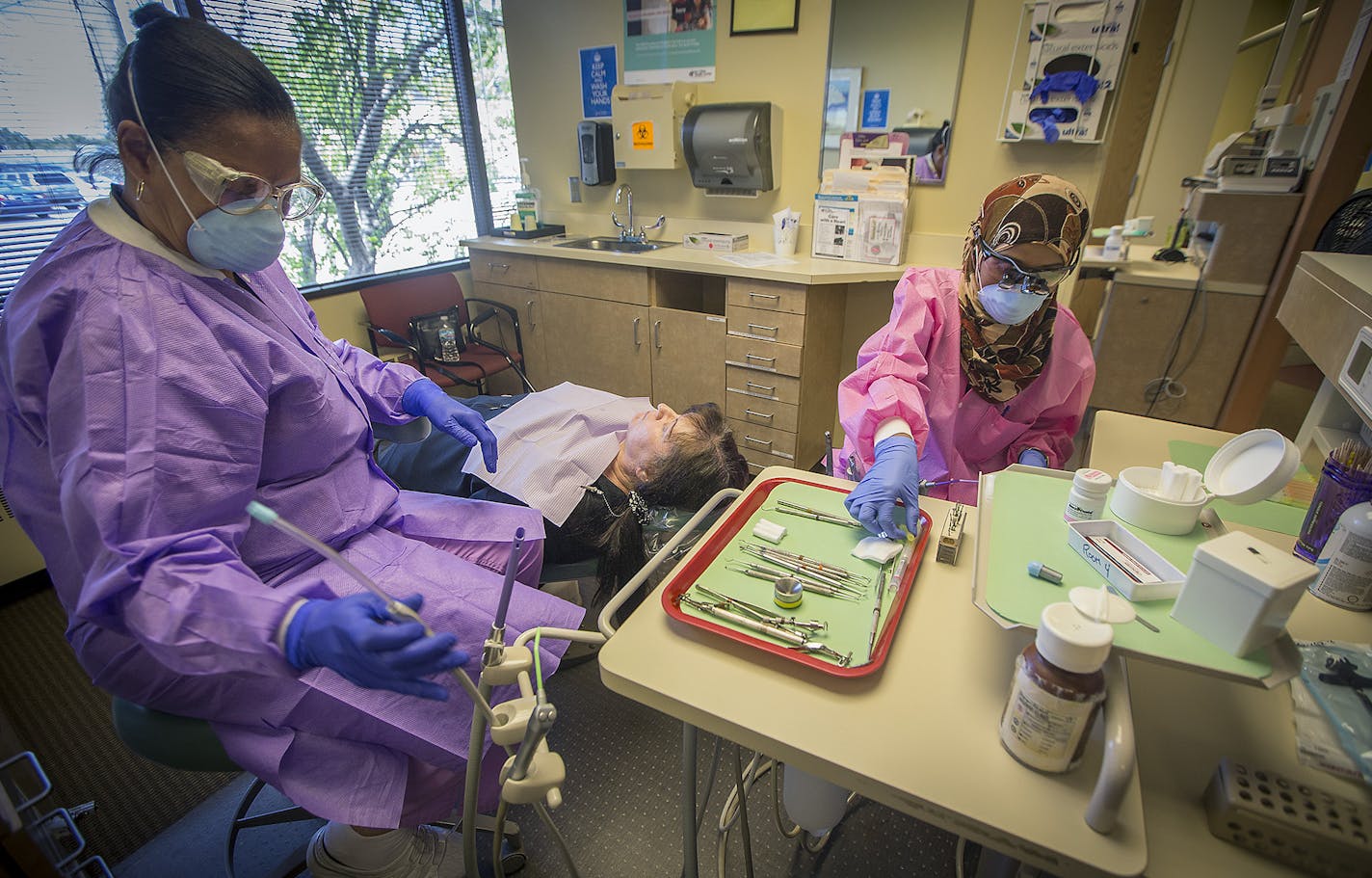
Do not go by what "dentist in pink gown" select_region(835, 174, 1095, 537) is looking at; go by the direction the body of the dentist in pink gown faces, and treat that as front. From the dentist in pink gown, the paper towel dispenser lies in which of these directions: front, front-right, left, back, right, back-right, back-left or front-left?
back-right

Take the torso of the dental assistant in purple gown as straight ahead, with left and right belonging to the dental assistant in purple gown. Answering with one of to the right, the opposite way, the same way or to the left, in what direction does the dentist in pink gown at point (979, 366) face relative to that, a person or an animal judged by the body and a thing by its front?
to the right

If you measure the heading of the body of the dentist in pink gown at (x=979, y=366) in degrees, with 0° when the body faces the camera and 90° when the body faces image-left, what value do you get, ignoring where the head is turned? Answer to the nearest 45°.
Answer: approximately 0°

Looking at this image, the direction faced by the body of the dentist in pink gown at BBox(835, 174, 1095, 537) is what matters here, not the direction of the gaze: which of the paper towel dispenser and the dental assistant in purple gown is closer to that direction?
the dental assistant in purple gown

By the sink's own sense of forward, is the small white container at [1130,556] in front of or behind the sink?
in front

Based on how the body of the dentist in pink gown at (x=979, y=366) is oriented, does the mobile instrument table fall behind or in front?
in front

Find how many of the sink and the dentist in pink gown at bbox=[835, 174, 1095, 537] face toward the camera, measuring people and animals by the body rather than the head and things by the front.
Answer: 2

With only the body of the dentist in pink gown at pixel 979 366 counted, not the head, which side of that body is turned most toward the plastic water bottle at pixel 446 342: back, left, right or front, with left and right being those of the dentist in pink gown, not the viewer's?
right

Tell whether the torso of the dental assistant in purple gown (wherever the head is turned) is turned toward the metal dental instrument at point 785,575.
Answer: yes

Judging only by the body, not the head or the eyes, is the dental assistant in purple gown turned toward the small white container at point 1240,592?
yes

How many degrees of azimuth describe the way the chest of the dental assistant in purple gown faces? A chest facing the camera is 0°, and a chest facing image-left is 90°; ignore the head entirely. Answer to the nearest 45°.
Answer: approximately 315°

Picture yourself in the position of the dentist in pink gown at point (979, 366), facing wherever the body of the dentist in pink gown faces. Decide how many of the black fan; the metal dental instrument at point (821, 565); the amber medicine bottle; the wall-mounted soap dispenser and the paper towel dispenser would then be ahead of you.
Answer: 2
